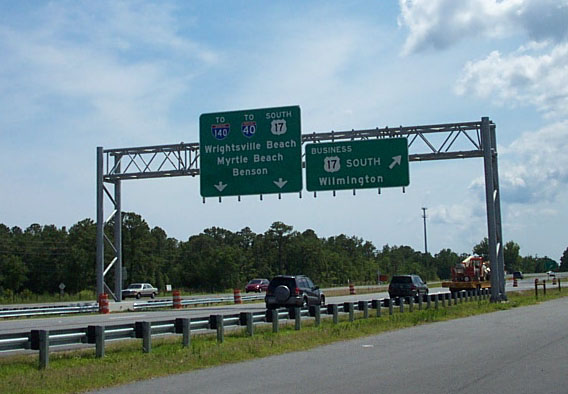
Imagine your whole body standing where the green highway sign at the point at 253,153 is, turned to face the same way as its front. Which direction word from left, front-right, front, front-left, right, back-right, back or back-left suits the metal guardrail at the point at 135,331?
front

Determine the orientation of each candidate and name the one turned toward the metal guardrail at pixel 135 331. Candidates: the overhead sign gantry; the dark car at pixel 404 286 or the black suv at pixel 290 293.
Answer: the overhead sign gantry

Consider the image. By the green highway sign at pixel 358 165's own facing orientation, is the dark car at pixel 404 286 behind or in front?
behind

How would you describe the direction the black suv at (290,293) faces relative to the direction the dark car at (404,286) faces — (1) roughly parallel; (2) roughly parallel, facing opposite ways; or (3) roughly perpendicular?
roughly parallel

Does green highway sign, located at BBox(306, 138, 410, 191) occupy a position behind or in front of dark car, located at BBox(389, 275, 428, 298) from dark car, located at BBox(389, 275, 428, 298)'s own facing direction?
behind

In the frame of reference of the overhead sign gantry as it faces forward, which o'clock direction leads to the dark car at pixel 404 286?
The dark car is roughly at 7 o'clock from the overhead sign gantry.

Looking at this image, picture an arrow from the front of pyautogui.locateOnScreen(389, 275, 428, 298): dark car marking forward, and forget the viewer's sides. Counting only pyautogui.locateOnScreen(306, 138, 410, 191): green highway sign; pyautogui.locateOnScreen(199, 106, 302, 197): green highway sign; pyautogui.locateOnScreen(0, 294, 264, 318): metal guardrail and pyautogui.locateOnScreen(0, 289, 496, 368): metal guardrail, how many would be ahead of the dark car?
0

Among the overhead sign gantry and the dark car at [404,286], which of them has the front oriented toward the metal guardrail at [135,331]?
the overhead sign gantry

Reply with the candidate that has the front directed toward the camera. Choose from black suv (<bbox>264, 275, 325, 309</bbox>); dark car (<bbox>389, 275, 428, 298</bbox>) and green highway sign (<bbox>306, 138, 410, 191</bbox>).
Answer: the green highway sign

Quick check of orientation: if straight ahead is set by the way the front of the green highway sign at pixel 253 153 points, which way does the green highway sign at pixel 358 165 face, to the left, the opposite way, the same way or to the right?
the same way

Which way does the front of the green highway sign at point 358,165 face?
toward the camera

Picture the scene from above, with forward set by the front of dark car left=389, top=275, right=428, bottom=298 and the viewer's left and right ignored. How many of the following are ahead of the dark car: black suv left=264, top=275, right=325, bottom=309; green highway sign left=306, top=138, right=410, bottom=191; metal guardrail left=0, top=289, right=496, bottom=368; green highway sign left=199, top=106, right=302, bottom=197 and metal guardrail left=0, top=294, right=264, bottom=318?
0

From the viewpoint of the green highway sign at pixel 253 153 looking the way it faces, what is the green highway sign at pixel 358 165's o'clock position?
the green highway sign at pixel 358 165 is roughly at 9 o'clock from the green highway sign at pixel 253 153.

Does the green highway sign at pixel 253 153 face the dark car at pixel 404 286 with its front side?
no

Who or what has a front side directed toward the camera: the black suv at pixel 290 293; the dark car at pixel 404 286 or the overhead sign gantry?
the overhead sign gantry

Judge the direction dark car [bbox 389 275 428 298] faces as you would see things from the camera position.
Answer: facing away from the viewer and to the right of the viewer

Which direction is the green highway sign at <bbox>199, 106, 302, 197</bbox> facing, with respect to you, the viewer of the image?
facing the viewer
